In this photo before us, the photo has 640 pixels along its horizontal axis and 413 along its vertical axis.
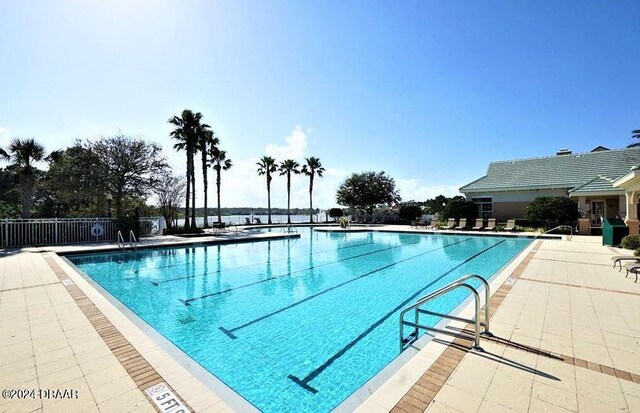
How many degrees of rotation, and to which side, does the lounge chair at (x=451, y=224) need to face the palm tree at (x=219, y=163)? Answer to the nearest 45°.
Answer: approximately 45° to its right

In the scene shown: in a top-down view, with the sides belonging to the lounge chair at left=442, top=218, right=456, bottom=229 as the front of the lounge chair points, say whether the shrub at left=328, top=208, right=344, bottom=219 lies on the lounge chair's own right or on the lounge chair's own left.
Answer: on the lounge chair's own right

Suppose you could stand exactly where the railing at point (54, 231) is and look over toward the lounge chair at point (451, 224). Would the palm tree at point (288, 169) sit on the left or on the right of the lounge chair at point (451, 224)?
left

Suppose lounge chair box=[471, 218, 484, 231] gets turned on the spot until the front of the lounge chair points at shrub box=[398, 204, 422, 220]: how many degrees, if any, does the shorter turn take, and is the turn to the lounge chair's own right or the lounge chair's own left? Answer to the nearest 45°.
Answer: approximately 90° to the lounge chair's own right

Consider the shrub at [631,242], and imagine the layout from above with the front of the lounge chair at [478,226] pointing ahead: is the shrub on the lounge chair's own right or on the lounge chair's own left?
on the lounge chair's own left

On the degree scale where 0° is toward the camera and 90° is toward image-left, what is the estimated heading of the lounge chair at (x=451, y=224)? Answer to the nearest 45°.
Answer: approximately 45°

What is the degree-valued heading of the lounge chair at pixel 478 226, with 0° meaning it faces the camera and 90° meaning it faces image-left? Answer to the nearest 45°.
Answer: approximately 45°
